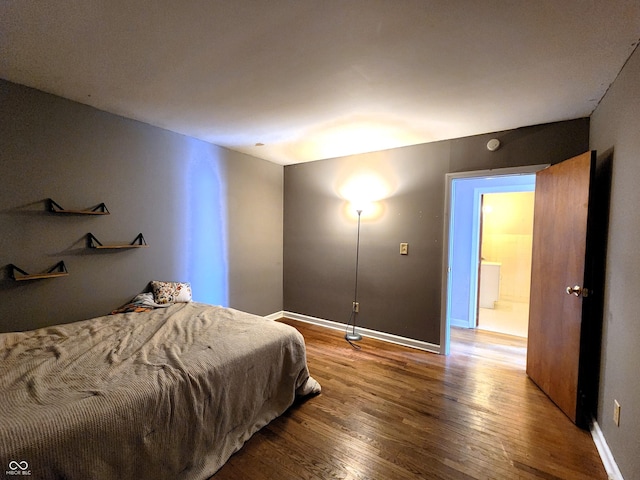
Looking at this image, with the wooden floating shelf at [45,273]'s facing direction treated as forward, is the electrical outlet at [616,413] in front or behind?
in front

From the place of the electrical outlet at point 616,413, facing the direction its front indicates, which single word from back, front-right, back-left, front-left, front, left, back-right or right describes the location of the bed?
front-left

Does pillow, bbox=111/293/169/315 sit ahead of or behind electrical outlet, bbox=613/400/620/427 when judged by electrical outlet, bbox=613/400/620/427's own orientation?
ahead

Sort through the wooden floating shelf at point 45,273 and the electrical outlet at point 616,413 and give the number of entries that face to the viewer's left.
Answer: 1

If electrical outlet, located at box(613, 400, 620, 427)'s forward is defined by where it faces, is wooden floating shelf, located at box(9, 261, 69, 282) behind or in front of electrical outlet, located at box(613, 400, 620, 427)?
in front

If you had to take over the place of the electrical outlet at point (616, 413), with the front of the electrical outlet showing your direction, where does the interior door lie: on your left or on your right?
on your right

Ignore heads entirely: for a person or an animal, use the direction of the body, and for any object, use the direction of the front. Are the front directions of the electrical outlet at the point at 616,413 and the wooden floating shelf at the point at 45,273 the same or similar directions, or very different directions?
very different directions

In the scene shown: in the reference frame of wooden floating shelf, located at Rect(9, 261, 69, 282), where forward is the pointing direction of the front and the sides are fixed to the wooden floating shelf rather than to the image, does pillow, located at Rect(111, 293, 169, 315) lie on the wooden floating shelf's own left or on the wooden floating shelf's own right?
on the wooden floating shelf's own left

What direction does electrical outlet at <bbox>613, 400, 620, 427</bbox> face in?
to the viewer's left
